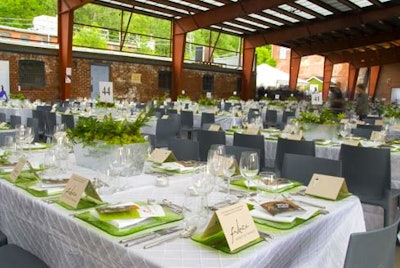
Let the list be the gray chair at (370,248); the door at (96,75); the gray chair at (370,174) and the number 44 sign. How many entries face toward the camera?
2

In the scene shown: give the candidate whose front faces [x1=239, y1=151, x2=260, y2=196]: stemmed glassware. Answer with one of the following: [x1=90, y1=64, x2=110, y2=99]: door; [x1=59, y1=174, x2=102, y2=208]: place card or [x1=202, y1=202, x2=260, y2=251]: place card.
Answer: the door

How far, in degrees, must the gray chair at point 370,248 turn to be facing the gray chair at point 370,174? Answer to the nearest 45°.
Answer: approximately 45° to its right

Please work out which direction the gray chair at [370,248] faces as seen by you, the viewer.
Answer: facing away from the viewer and to the left of the viewer

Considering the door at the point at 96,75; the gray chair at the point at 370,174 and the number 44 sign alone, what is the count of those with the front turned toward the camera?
2

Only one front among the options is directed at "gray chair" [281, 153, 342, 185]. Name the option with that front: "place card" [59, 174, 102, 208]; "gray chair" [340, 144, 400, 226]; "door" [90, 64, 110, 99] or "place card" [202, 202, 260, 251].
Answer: the door

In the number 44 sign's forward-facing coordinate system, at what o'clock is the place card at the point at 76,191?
The place card is roughly at 12 o'clock from the number 44 sign.

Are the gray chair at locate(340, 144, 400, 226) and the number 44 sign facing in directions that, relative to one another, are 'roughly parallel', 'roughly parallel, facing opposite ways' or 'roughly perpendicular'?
roughly perpendicular

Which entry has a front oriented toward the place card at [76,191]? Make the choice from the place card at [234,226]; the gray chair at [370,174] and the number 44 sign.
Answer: the number 44 sign

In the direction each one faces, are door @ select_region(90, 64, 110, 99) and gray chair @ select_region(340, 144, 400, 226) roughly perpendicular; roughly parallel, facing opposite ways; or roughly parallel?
roughly perpendicular
